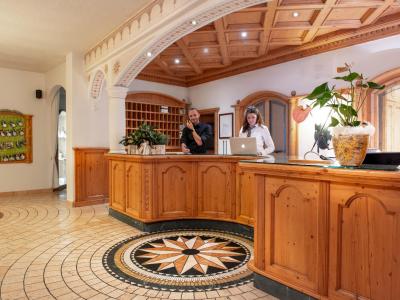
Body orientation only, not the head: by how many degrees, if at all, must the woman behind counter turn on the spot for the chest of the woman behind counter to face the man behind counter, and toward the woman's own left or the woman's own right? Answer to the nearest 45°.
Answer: approximately 45° to the woman's own right

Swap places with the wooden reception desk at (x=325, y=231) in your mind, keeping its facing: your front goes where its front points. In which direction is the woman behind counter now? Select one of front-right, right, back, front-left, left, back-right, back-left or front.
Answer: back-right

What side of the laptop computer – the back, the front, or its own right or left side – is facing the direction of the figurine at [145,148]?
left

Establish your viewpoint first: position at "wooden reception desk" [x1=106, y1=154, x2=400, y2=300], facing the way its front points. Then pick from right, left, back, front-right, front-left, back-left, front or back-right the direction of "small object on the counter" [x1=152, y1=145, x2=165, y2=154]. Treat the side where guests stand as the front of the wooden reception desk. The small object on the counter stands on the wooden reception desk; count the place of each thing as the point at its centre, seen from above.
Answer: right

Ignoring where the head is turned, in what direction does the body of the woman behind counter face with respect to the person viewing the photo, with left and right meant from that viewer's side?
facing the viewer and to the left of the viewer

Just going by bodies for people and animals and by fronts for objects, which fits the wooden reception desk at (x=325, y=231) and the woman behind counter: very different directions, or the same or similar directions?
same or similar directions

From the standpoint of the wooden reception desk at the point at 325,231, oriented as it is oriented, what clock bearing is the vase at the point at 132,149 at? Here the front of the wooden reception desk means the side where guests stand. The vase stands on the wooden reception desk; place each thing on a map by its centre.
The vase is roughly at 3 o'clock from the wooden reception desk.

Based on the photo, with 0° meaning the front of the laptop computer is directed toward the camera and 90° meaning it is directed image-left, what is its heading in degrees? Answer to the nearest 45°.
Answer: approximately 180°

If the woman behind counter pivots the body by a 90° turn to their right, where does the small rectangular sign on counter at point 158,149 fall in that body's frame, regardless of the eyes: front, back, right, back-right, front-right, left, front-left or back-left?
front-left

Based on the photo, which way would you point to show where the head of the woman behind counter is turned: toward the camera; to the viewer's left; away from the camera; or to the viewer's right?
toward the camera

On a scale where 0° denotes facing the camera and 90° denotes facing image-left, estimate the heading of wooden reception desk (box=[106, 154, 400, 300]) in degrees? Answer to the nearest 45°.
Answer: approximately 45°

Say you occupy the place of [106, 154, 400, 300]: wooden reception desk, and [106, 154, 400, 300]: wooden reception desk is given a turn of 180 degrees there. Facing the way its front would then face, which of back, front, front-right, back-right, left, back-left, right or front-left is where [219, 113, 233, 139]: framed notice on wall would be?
front-left
